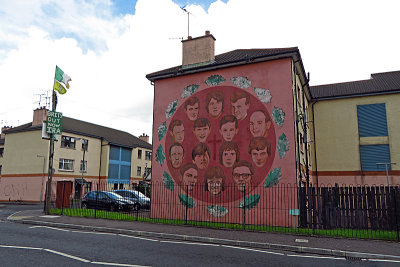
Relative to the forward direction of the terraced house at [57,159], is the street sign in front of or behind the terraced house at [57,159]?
in front

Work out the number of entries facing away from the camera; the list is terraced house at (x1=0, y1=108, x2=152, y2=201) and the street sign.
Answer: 0

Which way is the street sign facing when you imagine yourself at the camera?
facing the viewer

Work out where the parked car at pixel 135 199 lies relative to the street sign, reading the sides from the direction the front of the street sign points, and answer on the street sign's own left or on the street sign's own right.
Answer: on the street sign's own left

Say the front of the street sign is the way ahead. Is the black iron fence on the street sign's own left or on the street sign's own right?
on the street sign's own left

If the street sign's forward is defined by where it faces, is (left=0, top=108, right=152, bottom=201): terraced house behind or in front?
behind

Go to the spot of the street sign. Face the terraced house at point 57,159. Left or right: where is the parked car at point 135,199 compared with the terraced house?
right
